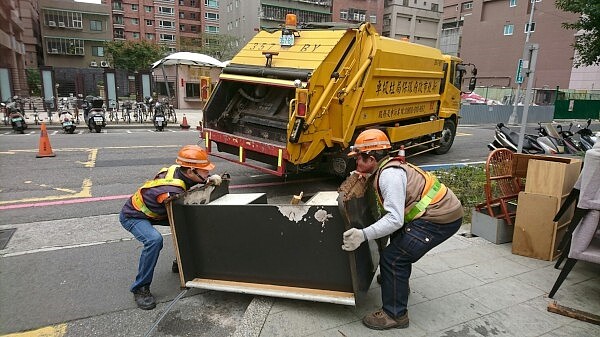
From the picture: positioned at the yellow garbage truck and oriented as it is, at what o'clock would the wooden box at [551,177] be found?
The wooden box is roughly at 3 o'clock from the yellow garbage truck.

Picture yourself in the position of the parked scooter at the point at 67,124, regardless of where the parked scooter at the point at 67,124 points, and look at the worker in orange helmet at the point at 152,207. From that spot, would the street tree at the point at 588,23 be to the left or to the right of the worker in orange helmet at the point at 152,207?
left

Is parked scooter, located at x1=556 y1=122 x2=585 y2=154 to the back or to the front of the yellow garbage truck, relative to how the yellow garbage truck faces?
to the front

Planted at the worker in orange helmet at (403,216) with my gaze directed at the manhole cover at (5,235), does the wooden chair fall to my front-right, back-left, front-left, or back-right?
back-right

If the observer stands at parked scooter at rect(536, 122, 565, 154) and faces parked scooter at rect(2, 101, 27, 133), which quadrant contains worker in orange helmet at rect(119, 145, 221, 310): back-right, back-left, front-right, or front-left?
front-left

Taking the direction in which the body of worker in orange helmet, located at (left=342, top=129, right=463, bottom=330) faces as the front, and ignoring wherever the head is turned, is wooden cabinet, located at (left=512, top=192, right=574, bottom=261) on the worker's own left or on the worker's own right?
on the worker's own right

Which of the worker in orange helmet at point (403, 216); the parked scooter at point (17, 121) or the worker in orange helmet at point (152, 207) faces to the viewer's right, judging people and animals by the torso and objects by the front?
the worker in orange helmet at point (152, 207)

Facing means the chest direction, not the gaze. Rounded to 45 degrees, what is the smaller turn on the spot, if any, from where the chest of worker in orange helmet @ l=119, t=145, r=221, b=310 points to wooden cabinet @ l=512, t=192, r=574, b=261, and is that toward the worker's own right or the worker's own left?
0° — they already face it

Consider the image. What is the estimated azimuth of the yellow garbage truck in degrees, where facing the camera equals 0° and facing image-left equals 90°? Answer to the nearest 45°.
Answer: approximately 225°

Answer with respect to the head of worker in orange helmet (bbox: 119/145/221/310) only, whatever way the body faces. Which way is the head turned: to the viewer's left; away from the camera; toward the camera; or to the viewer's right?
to the viewer's right

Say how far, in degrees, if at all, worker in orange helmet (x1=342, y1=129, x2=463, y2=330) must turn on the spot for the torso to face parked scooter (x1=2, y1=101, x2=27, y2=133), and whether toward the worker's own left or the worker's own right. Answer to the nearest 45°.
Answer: approximately 45° to the worker's own right

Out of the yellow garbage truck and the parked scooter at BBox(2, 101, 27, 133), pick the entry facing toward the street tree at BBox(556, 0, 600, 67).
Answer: the yellow garbage truck

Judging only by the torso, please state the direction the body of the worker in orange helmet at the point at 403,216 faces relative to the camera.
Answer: to the viewer's left

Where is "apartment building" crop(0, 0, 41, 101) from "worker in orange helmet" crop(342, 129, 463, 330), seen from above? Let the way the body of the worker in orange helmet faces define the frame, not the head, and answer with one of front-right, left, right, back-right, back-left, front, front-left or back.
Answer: front-right

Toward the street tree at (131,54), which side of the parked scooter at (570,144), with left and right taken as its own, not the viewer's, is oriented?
front

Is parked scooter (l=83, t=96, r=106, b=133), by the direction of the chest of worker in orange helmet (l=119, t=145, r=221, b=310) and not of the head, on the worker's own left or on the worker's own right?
on the worker's own left

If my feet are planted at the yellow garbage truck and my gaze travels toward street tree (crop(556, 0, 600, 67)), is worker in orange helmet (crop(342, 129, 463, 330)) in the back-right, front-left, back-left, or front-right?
back-right
